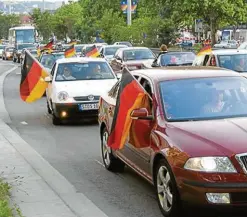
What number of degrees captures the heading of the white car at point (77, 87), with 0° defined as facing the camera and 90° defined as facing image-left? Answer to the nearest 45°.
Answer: approximately 0°

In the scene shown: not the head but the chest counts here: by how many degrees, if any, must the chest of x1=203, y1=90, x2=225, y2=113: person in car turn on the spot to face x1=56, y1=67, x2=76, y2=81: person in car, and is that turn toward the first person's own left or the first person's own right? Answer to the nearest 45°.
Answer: approximately 180°

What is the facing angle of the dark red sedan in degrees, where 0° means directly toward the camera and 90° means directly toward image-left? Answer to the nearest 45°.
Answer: approximately 315°

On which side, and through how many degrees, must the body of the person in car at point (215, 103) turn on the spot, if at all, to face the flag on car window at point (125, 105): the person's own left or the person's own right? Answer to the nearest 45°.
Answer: approximately 135° to the person's own right

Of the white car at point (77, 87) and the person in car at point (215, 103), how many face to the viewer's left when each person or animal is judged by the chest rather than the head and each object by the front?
0

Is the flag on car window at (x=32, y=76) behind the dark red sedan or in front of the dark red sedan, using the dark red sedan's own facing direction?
behind

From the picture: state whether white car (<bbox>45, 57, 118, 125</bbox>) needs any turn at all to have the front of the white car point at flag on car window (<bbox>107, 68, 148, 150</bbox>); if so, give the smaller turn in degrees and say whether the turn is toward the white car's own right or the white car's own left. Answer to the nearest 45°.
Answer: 0° — it already faces it

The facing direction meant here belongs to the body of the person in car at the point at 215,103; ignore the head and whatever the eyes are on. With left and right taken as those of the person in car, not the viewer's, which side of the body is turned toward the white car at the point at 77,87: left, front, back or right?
back

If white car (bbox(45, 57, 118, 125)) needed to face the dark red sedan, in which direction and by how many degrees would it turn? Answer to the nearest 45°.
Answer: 0° — it already faces it
